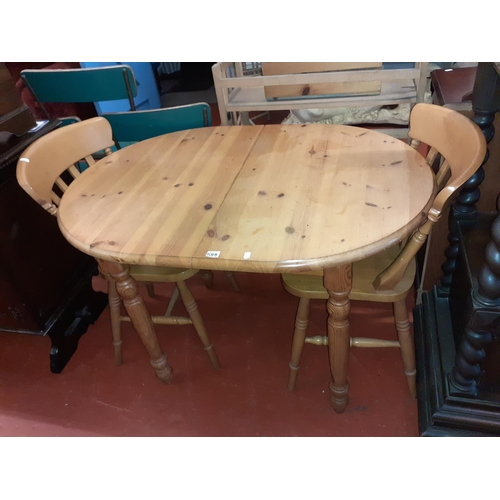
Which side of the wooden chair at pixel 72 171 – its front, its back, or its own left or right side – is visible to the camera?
right

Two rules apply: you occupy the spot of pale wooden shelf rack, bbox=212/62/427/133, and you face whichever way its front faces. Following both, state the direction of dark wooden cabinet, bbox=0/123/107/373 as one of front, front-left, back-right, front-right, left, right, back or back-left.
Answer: front-right

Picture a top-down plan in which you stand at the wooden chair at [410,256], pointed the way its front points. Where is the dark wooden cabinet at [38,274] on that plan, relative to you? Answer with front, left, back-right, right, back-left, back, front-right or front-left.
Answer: front

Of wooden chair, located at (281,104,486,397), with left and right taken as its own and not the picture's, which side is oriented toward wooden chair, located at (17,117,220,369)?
front

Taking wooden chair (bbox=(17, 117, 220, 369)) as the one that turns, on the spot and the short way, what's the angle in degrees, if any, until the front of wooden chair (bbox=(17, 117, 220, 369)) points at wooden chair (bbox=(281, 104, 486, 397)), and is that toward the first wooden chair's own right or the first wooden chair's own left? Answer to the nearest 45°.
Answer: approximately 45° to the first wooden chair's own right

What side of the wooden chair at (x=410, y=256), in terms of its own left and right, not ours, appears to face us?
left

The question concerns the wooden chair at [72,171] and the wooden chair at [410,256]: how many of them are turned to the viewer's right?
1

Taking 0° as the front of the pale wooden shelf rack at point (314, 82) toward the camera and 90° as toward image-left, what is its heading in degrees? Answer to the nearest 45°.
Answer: approximately 0°

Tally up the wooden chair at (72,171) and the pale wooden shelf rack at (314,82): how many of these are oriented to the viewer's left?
0
